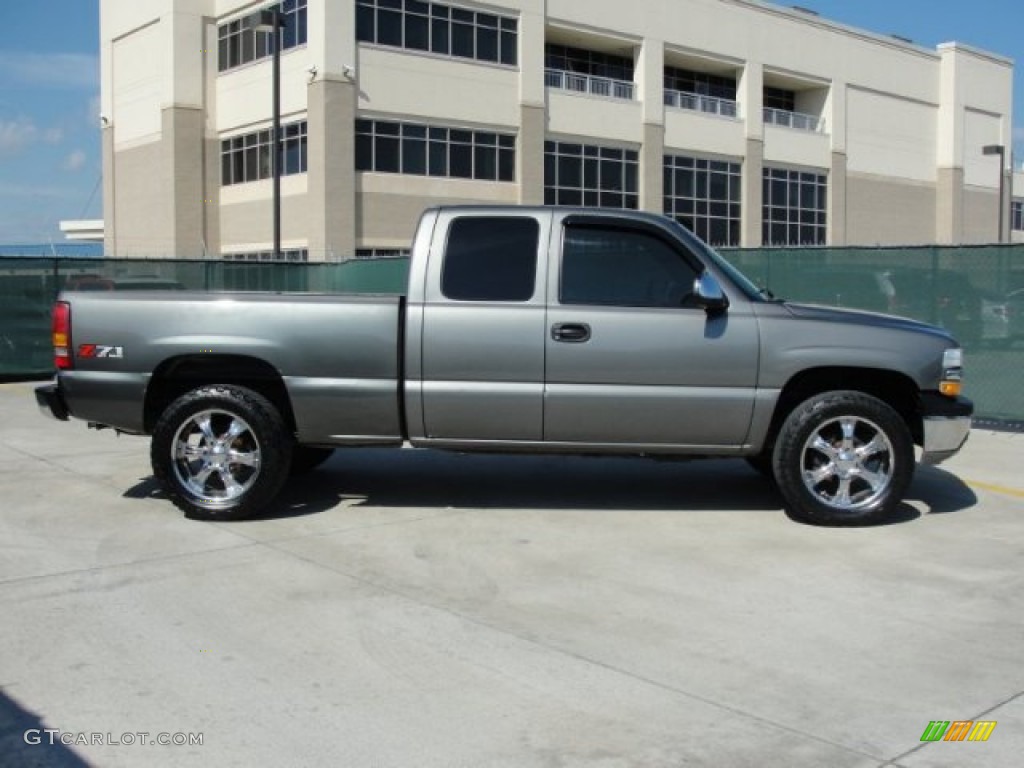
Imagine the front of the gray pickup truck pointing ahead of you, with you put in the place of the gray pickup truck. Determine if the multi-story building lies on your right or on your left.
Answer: on your left

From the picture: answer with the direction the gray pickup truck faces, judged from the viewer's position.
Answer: facing to the right of the viewer
